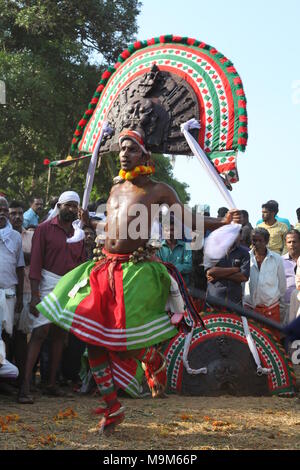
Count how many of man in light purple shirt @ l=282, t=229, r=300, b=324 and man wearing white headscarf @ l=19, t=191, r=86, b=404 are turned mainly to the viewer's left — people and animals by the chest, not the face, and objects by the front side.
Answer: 0

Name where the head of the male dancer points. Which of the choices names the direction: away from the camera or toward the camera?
toward the camera

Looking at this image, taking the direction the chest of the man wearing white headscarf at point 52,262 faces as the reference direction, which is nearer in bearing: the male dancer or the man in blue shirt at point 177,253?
the male dancer

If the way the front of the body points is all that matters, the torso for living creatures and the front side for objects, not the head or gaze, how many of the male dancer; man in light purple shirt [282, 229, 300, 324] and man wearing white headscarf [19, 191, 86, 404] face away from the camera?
0

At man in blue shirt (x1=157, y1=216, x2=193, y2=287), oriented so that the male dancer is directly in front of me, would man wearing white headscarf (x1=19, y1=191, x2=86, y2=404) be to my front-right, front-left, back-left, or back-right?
front-right

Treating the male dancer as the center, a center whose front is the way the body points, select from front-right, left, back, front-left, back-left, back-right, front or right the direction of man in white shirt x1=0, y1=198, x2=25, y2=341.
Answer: right

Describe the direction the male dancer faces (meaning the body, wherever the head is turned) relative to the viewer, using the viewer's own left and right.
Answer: facing the viewer and to the left of the viewer

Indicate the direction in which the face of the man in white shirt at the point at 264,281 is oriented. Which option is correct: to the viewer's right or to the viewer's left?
to the viewer's left

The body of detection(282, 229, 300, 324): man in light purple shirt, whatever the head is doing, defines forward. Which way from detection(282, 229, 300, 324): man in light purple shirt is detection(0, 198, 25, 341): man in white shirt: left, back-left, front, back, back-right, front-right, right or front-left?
front-right

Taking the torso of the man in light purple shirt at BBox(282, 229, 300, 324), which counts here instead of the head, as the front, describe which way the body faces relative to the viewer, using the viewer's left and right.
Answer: facing the viewer

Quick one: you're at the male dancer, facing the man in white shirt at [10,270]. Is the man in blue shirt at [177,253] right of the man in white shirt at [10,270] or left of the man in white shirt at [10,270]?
right

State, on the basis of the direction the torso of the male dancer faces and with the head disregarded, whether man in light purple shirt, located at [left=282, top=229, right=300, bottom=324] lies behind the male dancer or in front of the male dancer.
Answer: behind
